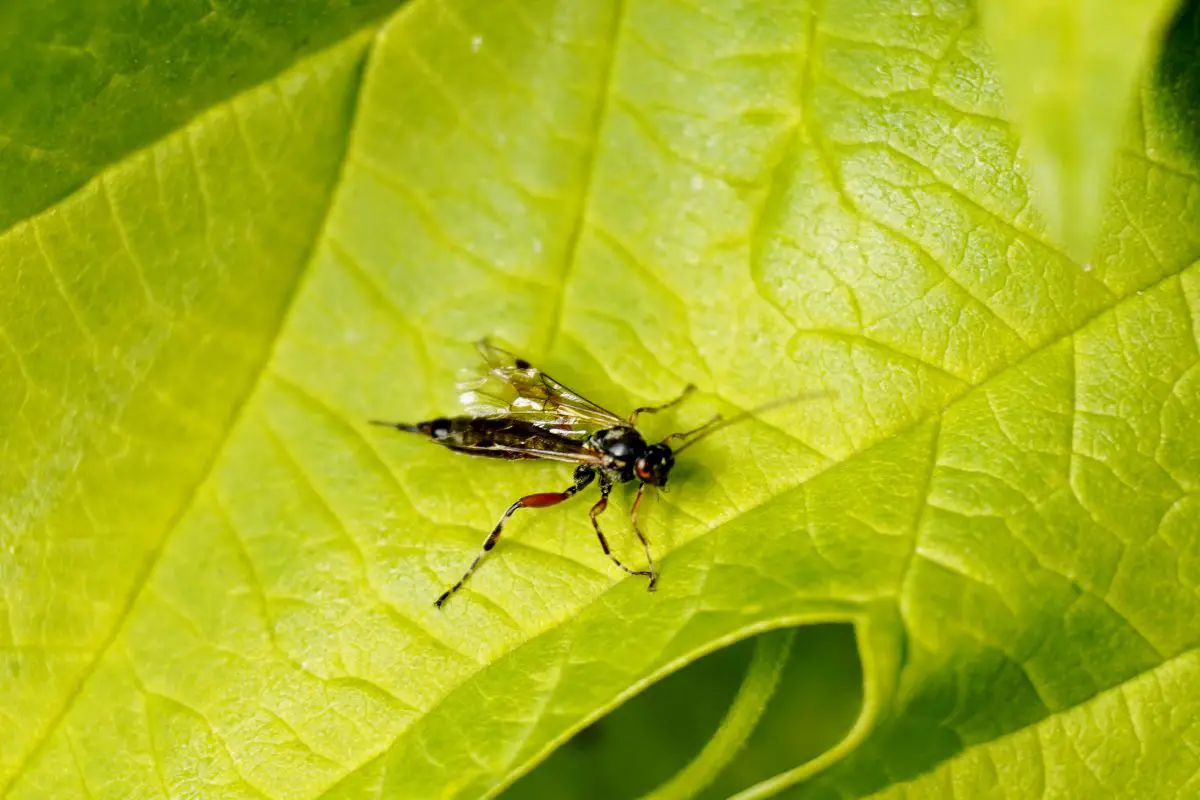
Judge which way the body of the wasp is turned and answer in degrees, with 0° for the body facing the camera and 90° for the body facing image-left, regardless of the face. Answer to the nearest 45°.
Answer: approximately 270°
